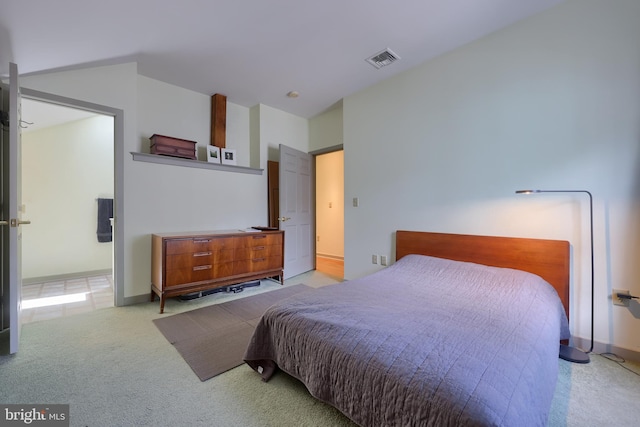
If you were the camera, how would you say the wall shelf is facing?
facing the viewer and to the right of the viewer

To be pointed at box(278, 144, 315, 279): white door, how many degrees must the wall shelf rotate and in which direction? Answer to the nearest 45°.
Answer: approximately 45° to its left

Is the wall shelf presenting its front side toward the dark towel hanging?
no

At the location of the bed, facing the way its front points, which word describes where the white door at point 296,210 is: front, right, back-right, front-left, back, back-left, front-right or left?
right

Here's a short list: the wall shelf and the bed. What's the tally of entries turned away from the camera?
0

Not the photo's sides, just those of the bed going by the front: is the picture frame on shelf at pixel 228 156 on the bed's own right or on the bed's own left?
on the bed's own right

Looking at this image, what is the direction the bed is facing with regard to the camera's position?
facing the viewer and to the left of the viewer

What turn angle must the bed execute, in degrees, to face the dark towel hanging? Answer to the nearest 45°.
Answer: approximately 45° to its right

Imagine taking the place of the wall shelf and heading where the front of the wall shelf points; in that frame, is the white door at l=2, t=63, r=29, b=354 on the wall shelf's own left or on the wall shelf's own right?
on the wall shelf's own right

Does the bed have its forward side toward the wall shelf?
no

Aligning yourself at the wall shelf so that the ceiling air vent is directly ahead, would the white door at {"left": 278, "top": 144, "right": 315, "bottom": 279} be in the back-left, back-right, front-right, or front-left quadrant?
front-left

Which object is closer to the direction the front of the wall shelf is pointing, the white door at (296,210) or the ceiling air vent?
the ceiling air vent

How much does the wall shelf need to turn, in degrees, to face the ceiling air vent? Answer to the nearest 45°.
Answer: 0° — it already faces it

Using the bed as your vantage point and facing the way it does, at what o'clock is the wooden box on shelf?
The wooden box on shelf is roughly at 2 o'clock from the bed.
